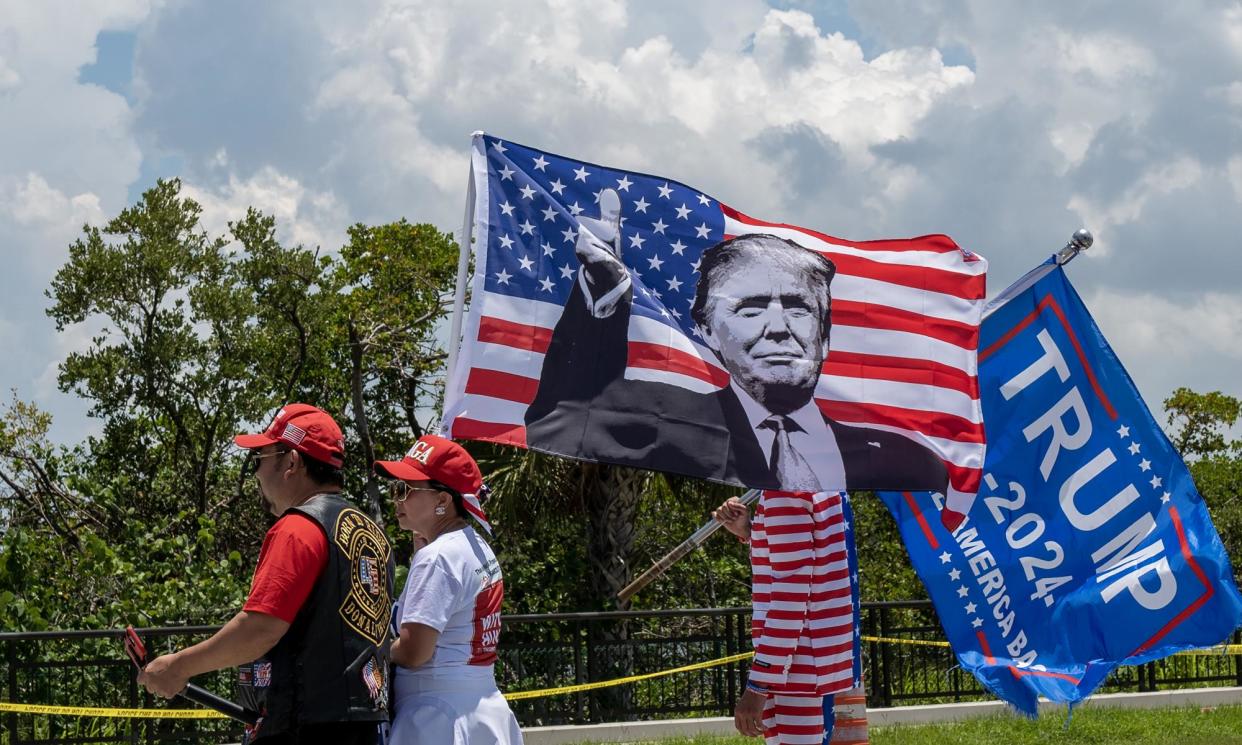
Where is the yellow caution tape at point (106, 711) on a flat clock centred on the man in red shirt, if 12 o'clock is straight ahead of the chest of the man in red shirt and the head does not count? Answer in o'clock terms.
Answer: The yellow caution tape is roughly at 1 o'clock from the man in red shirt.

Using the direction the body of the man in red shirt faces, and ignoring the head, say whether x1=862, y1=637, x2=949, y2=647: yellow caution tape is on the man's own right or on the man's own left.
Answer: on the man's own right

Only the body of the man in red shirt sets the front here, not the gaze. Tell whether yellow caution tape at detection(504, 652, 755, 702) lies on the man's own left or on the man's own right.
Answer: on the man's own right

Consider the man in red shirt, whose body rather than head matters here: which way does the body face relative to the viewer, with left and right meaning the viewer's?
facing away from the viewer and to the left of the viewer

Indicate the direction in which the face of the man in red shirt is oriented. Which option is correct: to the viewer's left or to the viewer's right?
to the viewer's left

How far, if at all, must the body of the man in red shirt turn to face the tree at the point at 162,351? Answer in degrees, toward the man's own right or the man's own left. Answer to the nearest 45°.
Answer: approximately 45° to the man's own right

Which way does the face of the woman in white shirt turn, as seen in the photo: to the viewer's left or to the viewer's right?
to the viewer's left

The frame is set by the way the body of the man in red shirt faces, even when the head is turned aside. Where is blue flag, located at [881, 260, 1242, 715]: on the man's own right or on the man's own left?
on the man's own right
